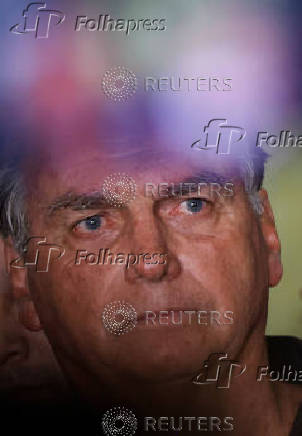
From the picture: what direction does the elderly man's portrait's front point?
toward the camera
